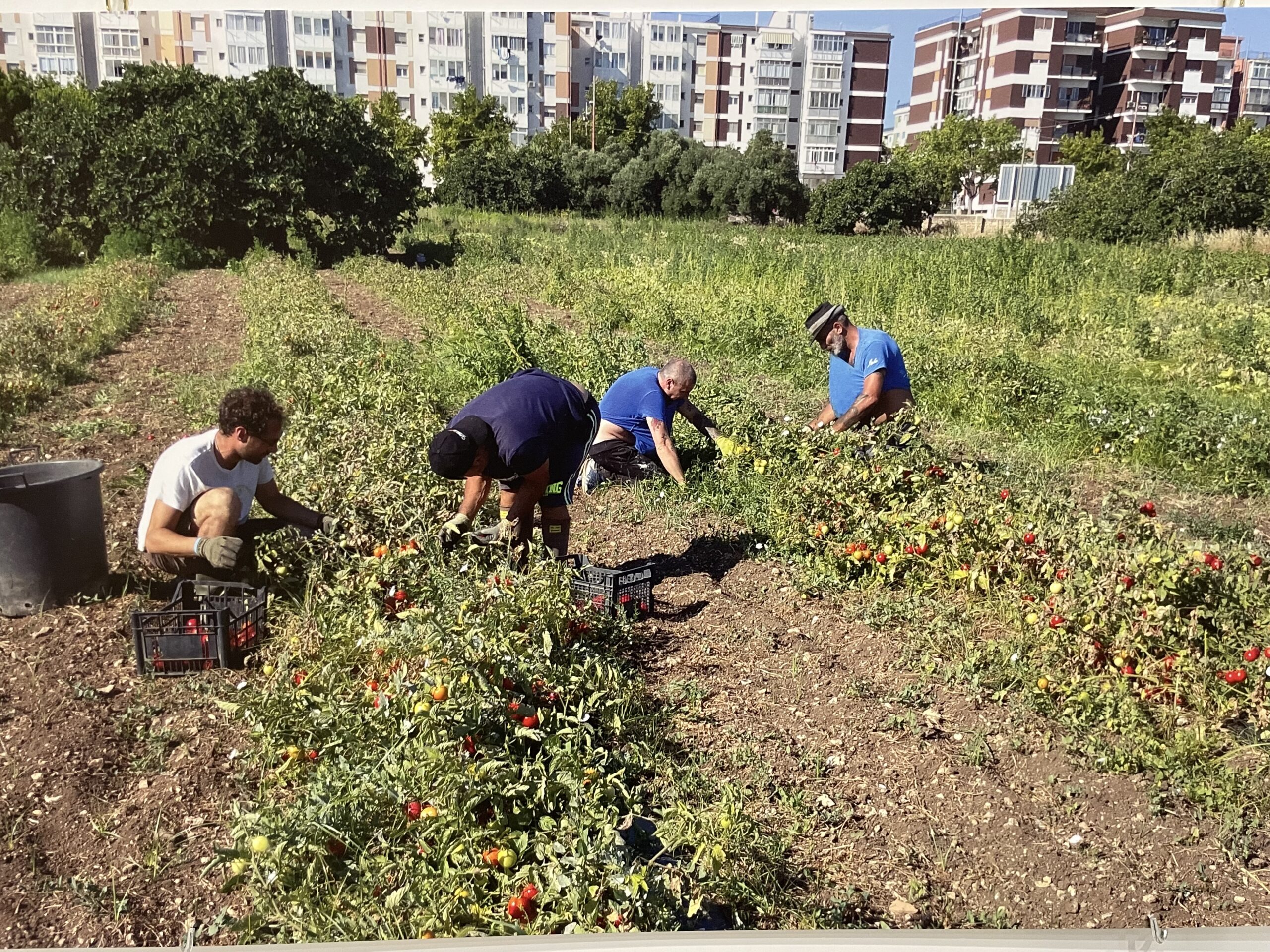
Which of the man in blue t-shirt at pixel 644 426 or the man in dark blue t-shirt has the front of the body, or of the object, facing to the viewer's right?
the man in blue t-shirt

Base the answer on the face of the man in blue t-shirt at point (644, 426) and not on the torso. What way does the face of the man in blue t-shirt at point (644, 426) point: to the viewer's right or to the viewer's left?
to the viewer's right

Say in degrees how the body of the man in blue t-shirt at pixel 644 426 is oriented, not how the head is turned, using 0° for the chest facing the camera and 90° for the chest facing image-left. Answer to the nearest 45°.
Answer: approximately 270°

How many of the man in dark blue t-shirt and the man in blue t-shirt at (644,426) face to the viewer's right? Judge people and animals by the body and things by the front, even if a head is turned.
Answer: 1

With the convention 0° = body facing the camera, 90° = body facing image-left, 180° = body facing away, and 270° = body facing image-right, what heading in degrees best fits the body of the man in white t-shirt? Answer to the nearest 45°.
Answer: approximately 315°

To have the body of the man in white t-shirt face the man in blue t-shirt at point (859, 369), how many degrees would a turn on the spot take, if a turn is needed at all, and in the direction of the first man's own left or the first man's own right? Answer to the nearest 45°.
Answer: approximately 45° to the first man's own left

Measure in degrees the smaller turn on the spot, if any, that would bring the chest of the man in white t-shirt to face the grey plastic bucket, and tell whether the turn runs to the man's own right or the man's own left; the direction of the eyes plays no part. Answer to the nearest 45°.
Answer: approximately 135° to the man's own right
